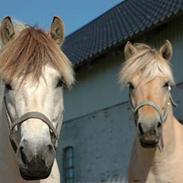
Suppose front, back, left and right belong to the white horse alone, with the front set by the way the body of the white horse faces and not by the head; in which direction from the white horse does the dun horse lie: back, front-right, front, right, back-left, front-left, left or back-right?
back-left

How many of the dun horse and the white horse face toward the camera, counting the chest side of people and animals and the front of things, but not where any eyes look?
2

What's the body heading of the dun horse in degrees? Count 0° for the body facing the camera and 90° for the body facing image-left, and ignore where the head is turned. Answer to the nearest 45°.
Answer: approximately 0°
